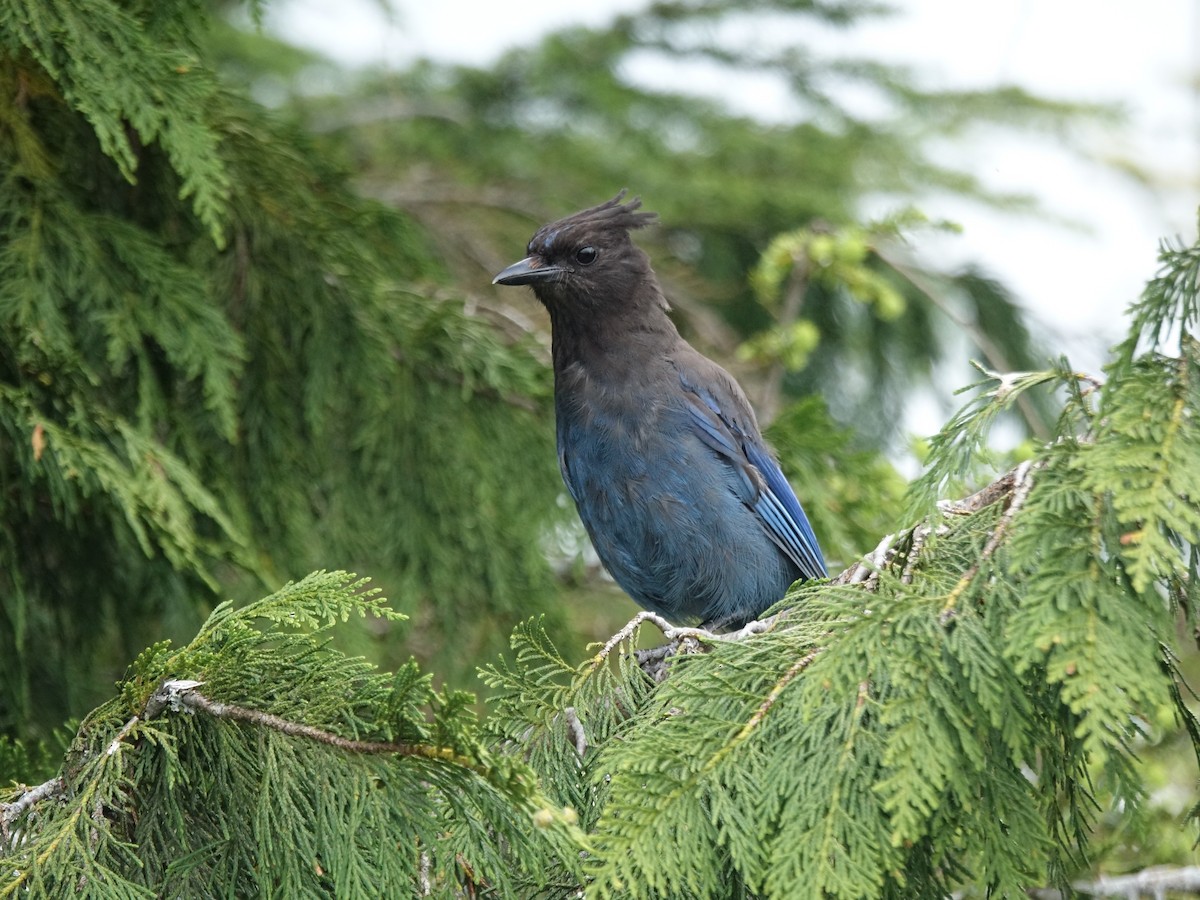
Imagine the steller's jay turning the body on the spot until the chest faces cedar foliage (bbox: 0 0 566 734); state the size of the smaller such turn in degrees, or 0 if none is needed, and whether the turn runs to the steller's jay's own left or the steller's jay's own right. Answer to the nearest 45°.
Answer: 0° — it already faces it
